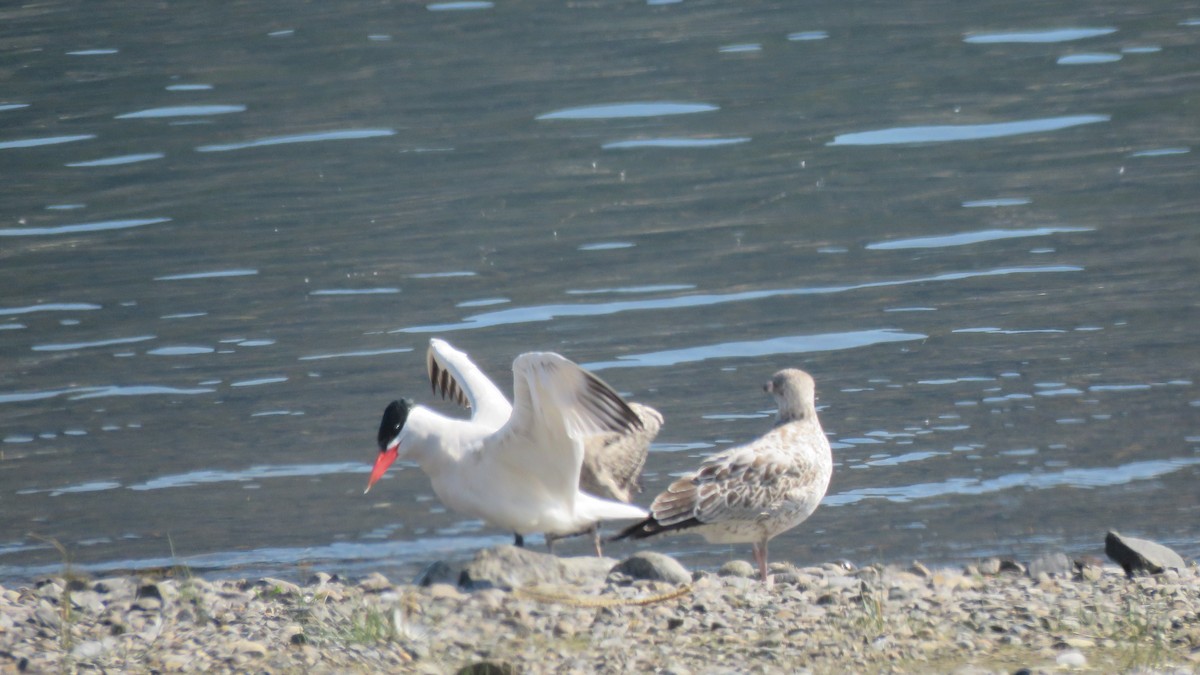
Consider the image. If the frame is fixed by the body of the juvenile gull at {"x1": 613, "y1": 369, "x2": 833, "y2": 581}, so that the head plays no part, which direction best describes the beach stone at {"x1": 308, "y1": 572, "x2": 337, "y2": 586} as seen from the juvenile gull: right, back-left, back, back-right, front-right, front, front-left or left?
back

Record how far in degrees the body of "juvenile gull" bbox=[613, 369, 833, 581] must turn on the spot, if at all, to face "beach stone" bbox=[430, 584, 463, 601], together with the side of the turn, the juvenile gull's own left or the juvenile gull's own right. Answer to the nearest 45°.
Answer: approximately 135° to the juvenile gull's own right

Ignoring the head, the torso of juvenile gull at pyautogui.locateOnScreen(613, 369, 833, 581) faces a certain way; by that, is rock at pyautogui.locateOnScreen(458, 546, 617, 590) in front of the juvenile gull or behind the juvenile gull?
behind

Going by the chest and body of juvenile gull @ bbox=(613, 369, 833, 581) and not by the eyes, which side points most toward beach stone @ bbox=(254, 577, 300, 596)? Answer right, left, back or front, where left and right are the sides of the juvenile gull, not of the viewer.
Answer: back

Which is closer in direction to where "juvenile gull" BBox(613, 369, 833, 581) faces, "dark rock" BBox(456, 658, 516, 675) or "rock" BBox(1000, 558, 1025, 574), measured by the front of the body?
the rock

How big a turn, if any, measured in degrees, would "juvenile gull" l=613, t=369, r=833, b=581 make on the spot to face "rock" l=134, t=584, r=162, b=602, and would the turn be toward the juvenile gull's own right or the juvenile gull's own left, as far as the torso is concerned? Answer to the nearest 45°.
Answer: approximately 135° to the juvenile gull's own right

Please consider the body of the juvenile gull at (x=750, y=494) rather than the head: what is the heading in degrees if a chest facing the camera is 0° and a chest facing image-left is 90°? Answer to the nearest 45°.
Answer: approximately 270°

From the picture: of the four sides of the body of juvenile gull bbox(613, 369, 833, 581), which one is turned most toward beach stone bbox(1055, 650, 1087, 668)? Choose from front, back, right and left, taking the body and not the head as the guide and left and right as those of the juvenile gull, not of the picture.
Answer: right
